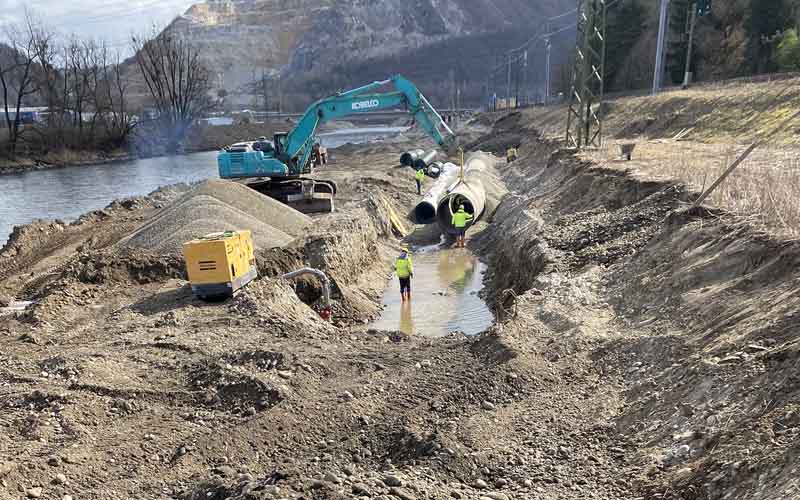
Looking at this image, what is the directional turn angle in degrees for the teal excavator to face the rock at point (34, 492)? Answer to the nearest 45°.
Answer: approximately 90° to its right

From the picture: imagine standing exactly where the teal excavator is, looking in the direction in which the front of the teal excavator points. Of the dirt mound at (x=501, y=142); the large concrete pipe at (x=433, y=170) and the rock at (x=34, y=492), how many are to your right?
1

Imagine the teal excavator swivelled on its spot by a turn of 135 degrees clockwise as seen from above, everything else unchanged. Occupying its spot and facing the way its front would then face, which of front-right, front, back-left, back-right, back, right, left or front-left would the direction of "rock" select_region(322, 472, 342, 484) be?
front-left

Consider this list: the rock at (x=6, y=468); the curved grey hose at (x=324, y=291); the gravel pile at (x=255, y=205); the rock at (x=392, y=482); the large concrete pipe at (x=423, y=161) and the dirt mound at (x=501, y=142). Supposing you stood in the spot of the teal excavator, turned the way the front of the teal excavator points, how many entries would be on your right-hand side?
4

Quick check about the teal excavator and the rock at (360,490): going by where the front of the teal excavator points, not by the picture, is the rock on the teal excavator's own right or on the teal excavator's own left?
on the teal excavator's own right

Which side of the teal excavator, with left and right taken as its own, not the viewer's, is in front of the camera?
right
